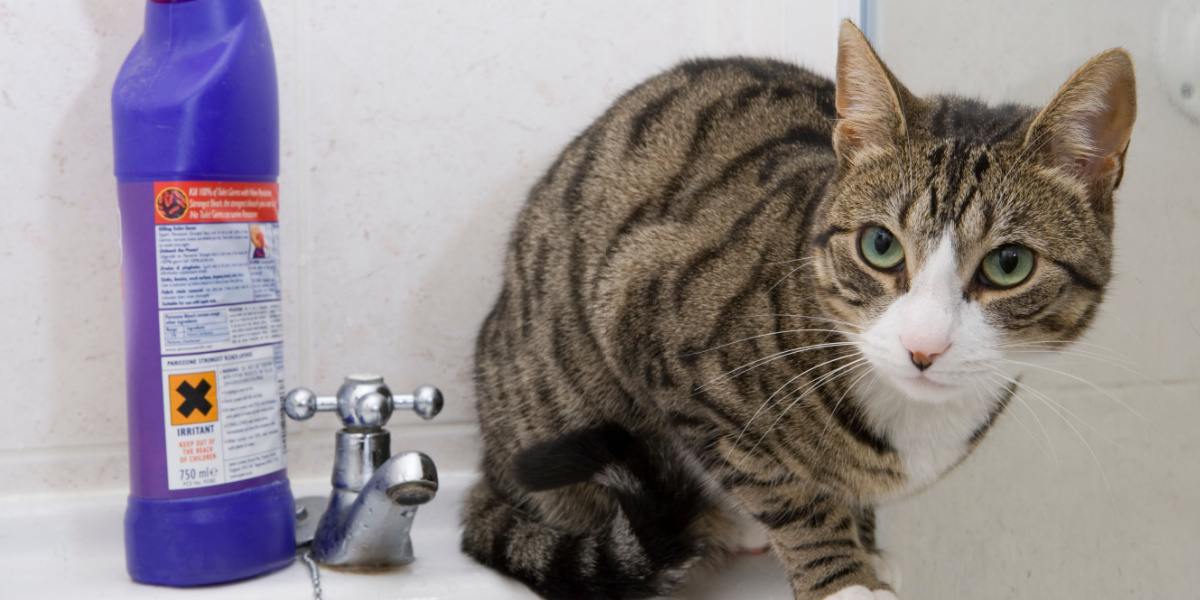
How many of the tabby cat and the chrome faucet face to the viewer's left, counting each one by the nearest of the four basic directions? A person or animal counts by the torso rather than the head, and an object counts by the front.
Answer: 0

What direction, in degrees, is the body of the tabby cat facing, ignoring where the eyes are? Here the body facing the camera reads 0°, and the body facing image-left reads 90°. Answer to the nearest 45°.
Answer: approximately 315°
